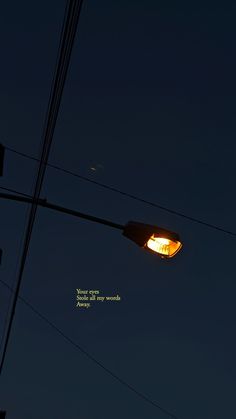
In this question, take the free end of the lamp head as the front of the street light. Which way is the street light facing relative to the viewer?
to the viewer's right
